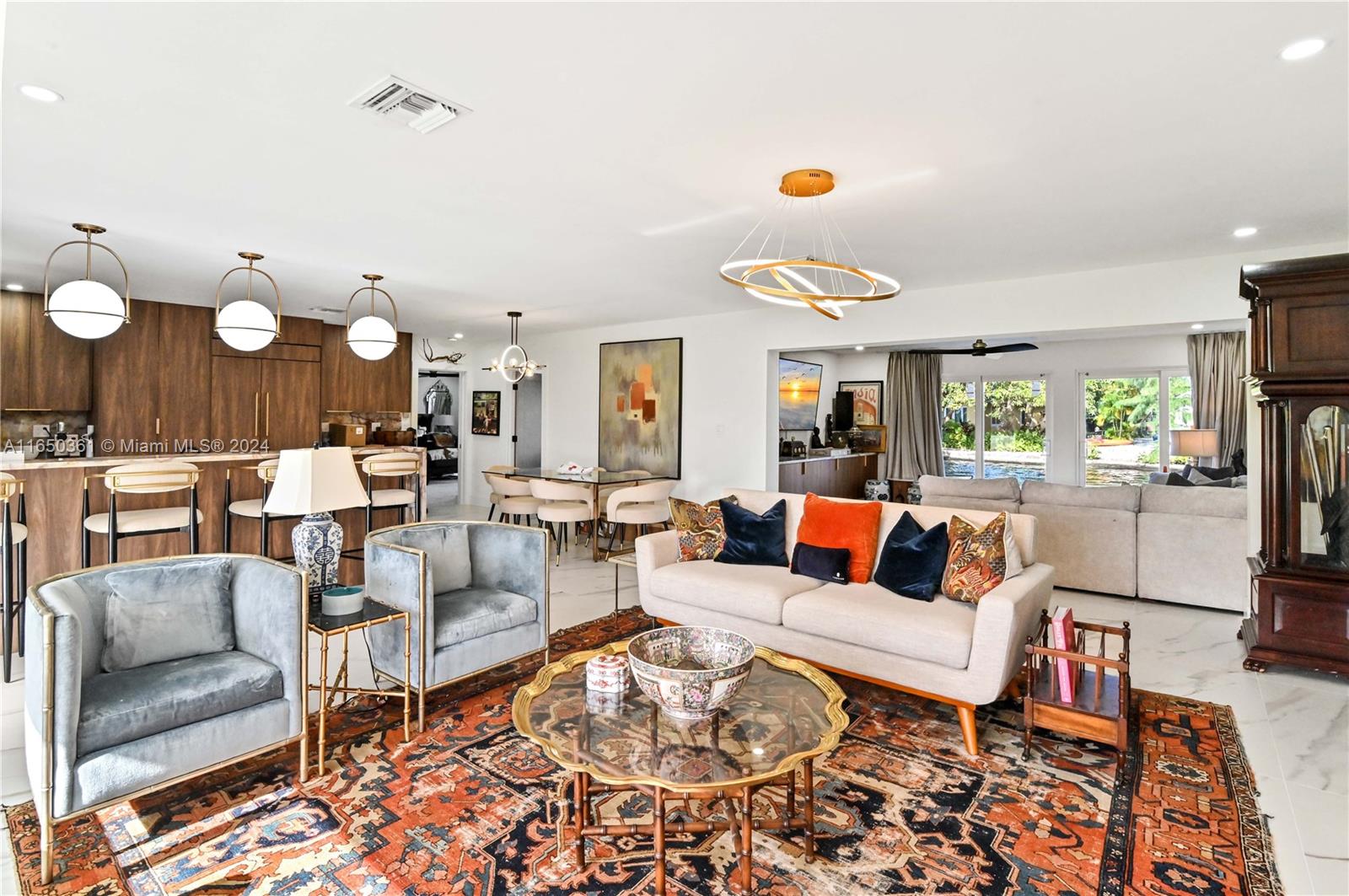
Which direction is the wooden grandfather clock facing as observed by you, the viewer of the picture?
facing to the left of the viewer

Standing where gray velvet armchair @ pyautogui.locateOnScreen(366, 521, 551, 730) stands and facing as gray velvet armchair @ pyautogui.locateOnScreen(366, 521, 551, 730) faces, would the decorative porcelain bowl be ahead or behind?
ahead

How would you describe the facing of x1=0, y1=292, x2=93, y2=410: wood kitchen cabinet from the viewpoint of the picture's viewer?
facing the viewer

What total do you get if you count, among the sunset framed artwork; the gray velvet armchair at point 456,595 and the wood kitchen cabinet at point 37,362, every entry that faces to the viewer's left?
0

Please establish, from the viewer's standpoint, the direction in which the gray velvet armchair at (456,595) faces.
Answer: facing the viewer and to the right of the viewer

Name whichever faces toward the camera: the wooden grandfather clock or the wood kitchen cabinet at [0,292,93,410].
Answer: the wood kitchen cabinet

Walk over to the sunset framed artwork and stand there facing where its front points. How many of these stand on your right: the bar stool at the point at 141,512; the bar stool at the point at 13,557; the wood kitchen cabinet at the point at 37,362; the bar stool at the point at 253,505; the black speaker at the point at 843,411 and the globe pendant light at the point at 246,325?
5

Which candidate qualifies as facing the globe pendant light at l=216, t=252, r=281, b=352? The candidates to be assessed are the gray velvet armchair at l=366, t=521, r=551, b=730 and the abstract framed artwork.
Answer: the abstract framed artwork

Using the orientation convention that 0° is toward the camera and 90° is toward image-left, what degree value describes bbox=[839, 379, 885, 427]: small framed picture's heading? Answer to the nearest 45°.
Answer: approximately 45°

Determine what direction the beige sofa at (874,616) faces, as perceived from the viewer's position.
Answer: facing the viewer and to the left of the viewer

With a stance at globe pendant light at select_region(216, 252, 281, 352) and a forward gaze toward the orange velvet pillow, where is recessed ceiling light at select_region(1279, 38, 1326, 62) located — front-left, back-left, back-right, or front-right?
front-right

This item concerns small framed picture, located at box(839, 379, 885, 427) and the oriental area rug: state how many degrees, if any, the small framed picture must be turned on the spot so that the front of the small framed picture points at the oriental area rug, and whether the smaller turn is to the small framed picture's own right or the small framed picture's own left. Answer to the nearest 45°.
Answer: approximately 45° to the small framed picture's own left

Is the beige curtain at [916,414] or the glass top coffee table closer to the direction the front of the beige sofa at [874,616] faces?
the glass top coffee table
